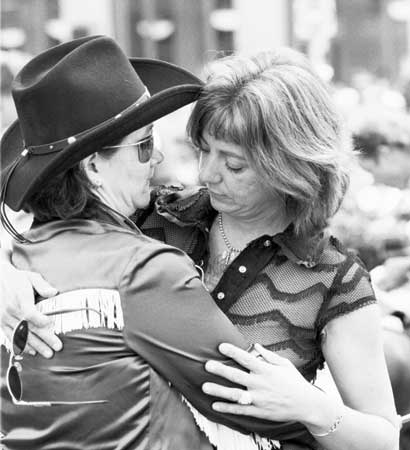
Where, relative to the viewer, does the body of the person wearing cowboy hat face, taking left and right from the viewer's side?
facing away from the viewer and to the right of the viewer
